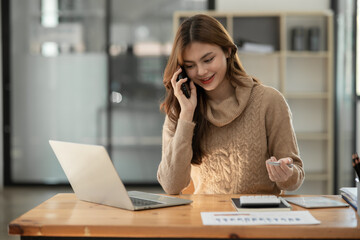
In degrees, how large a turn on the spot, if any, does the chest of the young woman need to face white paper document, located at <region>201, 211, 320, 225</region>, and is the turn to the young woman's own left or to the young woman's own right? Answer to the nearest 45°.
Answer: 0° — they already face it

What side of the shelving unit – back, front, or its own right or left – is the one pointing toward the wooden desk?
front

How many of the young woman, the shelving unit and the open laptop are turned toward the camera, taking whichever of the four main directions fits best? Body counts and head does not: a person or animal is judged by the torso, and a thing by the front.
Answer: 2

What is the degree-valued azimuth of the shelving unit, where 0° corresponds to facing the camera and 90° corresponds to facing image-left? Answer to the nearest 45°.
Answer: approximately 0°

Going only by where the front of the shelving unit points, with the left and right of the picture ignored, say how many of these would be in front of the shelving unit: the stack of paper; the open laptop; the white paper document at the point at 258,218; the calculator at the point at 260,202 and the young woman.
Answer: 5

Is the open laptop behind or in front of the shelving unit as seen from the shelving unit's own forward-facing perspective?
in front

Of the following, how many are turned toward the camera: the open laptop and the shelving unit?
1

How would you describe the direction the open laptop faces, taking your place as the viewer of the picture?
facing away from the viewer and to the right of the viewer

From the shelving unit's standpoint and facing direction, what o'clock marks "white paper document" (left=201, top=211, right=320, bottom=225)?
The white paper document is roughly at 12 o'clock from the shelving unit.
